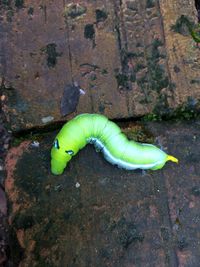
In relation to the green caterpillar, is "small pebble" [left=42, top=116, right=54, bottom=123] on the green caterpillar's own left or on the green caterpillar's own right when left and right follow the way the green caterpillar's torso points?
on the green caterpillar's own right

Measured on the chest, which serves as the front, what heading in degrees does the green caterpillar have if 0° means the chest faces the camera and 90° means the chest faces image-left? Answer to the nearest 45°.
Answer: approximately 45°

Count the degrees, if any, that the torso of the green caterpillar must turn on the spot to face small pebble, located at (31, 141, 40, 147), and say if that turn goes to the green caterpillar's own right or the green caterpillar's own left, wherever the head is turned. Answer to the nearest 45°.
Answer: approximately 45° to the green caterpillar's own right
